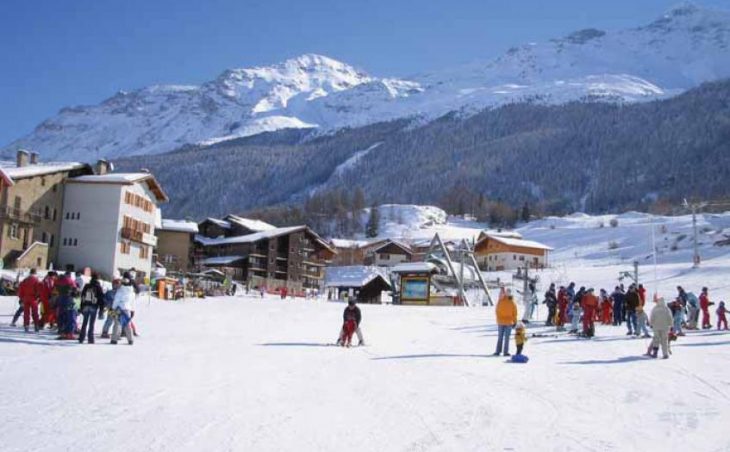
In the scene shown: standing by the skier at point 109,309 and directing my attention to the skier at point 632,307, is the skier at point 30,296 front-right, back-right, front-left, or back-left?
back-left

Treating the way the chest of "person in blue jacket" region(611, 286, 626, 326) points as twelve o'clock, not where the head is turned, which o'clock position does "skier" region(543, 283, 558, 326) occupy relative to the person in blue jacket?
The skier is roughly at 8 o'clock from the person in blue jacket.

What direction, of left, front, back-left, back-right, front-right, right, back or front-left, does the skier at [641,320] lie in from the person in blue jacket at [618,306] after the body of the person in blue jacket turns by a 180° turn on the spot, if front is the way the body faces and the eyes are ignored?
front

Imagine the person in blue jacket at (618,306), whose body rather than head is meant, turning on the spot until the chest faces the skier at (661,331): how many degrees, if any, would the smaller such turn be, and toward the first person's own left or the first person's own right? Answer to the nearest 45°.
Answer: approximately 180°

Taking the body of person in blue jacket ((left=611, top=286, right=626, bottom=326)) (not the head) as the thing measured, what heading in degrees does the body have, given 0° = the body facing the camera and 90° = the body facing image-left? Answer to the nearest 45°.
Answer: approximately 180°

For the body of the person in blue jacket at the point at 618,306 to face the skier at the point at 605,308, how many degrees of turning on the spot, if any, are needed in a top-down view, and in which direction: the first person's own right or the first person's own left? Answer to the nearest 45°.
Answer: approximately 45° to the first person's own left
